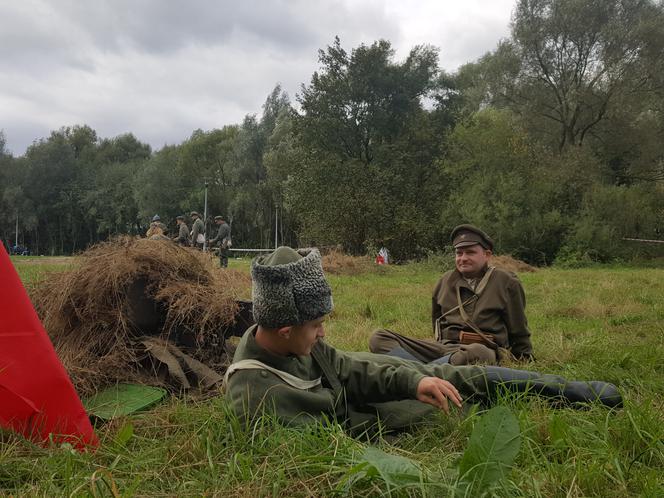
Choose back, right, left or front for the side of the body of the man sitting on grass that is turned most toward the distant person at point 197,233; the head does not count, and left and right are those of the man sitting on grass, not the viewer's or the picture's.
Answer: right

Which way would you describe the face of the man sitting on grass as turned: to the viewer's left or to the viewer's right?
to the viewer's left

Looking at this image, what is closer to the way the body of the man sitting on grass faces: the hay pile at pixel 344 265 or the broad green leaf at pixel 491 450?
the broad green leaf

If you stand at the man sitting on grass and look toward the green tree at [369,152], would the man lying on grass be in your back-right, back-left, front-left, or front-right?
back-left

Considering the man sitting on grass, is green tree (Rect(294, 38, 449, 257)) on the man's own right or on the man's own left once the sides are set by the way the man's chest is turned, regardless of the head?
on the man's own right

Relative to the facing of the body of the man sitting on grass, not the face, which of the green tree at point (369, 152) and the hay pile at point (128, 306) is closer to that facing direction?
the hay pile

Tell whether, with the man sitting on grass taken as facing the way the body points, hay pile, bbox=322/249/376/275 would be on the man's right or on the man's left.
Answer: on the man's right

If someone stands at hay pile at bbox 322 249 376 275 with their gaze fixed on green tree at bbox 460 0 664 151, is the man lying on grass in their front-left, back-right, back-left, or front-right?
back-right

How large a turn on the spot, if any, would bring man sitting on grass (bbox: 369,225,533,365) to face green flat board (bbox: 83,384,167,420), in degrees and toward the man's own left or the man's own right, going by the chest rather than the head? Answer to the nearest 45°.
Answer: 0° — they already face it

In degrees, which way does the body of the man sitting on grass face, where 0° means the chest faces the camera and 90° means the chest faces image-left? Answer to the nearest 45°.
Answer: approximately 45°

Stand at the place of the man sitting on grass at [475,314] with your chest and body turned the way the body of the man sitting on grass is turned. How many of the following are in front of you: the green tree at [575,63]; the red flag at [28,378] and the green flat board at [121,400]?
2

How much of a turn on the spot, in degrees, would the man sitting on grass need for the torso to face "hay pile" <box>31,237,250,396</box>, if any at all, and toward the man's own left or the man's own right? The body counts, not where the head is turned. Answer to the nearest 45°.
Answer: approximately 45° to the man's own right

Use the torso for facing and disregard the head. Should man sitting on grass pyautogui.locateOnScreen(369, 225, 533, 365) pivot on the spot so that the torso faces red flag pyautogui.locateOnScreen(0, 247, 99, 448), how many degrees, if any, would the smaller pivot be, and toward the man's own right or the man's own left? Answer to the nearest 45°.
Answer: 0° — they already face it

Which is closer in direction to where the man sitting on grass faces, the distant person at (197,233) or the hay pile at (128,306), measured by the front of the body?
the hay pile
